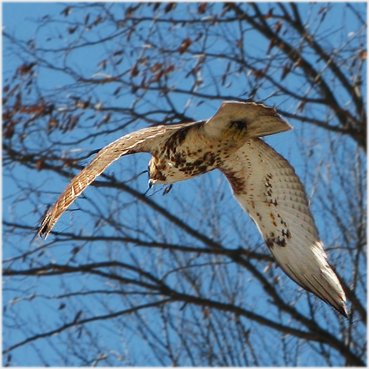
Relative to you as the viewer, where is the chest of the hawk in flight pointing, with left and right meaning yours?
facing away from the viewer and to the left of the viewer
